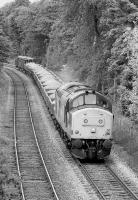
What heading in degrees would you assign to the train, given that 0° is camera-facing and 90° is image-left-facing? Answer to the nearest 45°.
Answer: approximately 0°
